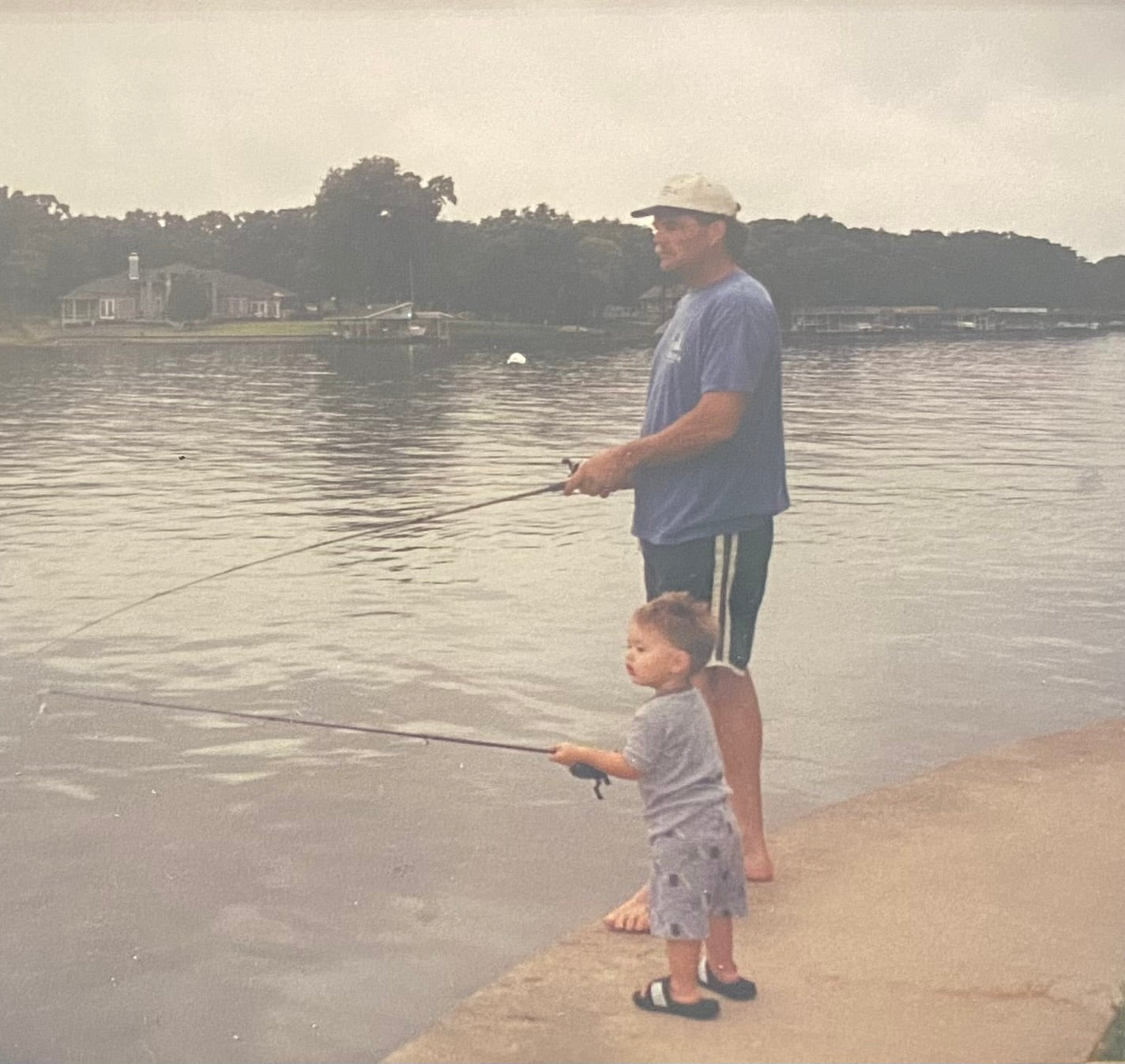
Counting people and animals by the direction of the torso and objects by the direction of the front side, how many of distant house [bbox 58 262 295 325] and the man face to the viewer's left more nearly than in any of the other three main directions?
1

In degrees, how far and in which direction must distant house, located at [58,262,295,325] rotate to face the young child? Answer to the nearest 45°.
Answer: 0° — it already faces them

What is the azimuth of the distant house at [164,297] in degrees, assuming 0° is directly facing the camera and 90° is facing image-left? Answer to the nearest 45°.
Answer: approximately 0°

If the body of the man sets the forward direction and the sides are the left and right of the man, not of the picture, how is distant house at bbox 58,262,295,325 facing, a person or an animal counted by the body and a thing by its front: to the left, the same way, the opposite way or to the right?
to the left

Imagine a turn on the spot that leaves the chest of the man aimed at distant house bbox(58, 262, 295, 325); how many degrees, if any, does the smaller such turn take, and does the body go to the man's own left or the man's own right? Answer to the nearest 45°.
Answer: approximately 45° to the man's own right

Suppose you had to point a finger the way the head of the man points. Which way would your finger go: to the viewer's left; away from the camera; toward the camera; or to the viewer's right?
to the viewer's left

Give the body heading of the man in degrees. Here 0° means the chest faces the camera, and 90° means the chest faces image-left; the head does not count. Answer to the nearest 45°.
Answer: approximately 90°

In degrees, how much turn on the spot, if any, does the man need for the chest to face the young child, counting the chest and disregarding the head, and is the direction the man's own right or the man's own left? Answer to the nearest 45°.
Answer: approximately 90° to the man's own left

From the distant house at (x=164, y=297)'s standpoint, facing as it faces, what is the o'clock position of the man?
The man is roughly at 11 o'clock from the distant house.
